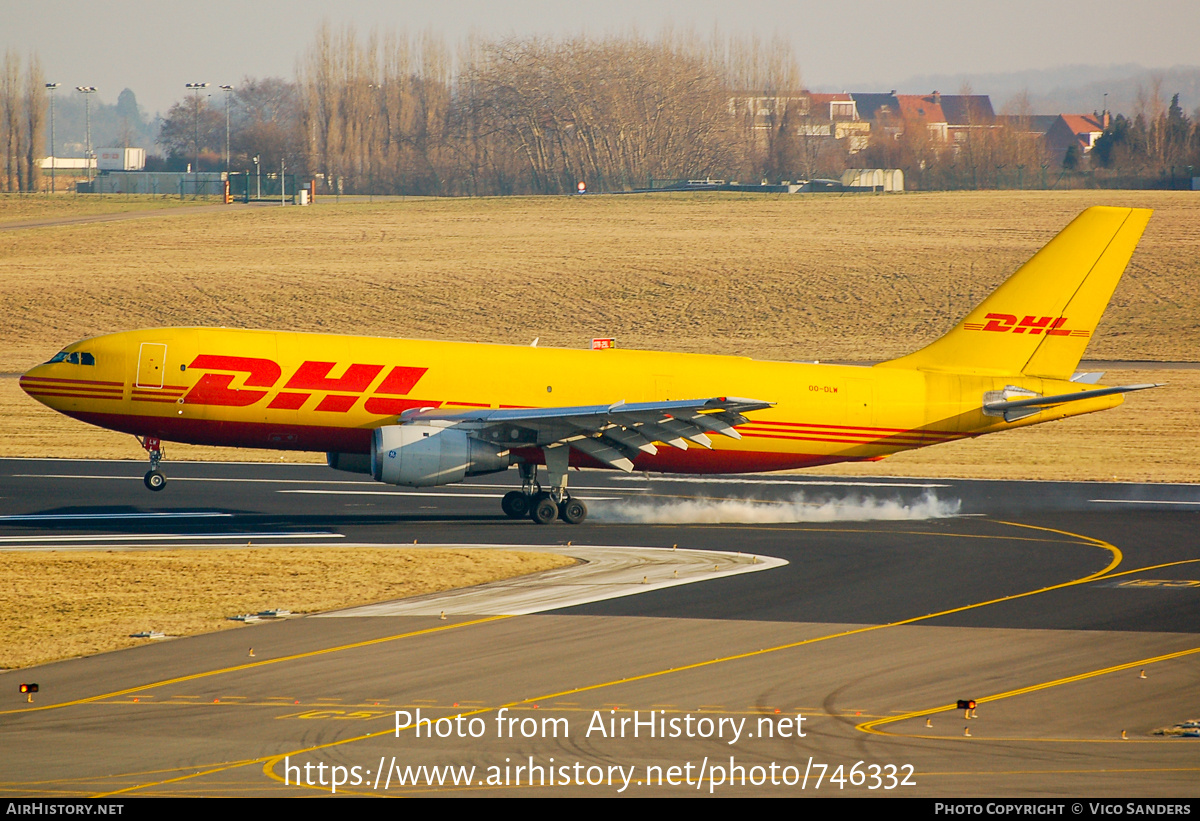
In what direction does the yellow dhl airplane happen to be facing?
to the viewer's left
